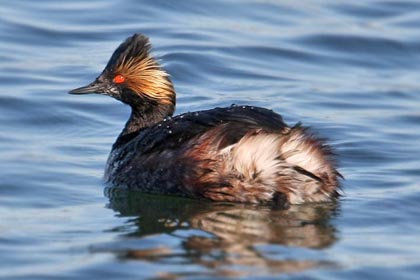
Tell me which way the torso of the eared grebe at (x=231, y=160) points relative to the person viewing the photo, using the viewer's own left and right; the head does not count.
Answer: facing to the left of the viewer
